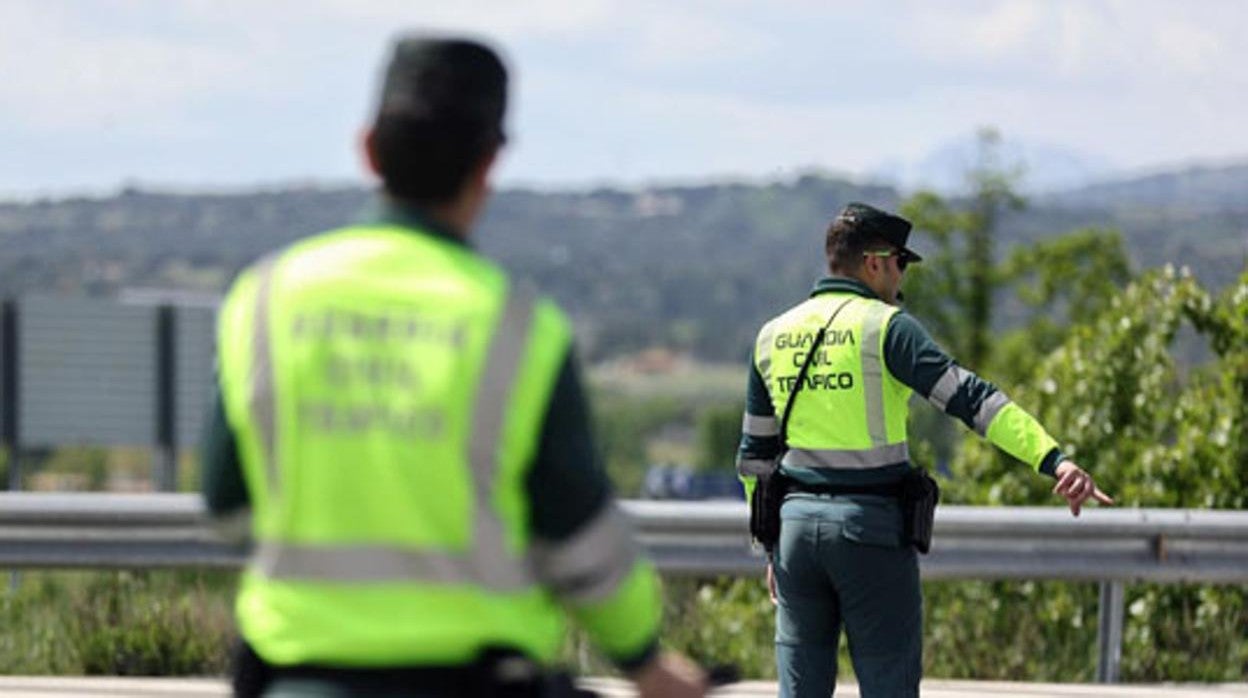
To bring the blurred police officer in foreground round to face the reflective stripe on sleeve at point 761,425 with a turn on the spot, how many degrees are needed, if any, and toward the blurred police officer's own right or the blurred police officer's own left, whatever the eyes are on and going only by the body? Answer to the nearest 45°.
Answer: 0° — they already face it

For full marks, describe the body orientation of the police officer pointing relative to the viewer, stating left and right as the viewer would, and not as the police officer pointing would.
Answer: facing away from the viewer and to the right of the viewer

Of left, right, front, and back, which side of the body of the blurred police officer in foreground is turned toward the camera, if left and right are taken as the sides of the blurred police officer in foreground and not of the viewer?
back
